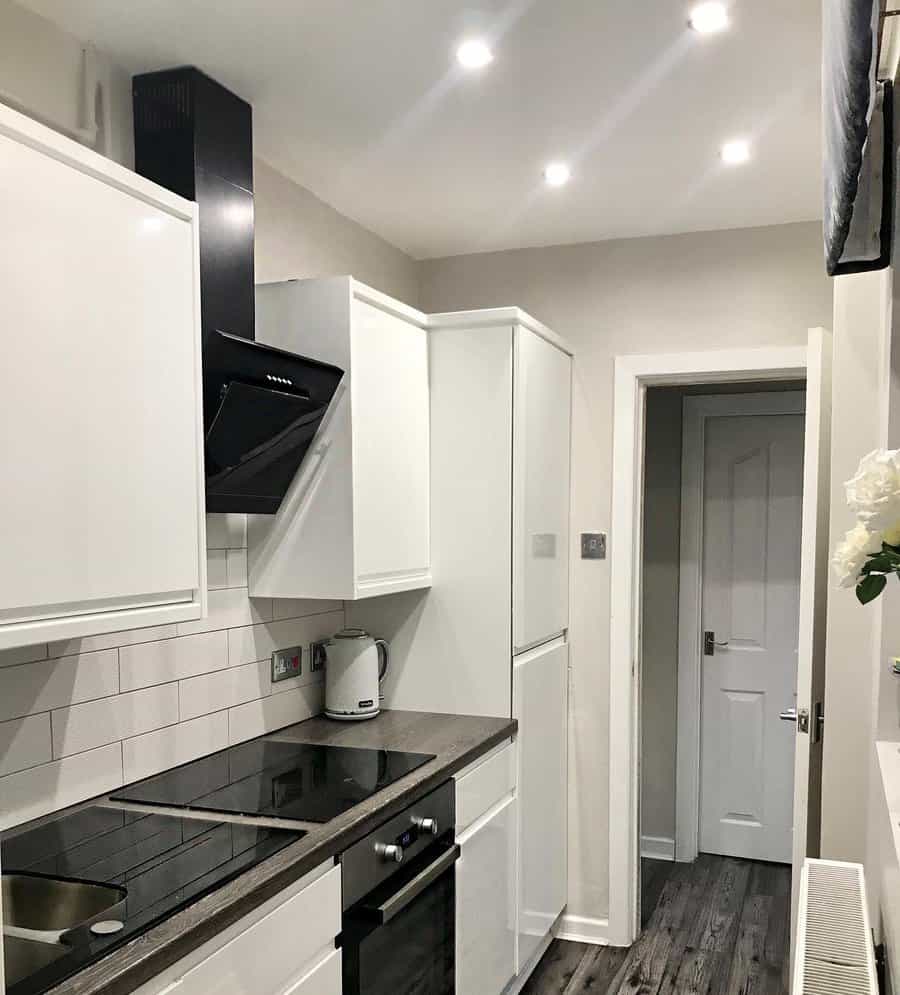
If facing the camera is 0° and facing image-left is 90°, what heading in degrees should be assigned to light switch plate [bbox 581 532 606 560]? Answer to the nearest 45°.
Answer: approximately 0°

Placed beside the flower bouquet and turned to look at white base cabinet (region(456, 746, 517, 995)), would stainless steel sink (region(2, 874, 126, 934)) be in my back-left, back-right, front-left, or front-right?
front-left

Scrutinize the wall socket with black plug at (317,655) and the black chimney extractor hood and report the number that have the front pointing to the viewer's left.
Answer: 0

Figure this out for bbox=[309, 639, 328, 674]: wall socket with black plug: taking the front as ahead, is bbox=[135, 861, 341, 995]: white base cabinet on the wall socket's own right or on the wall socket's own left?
on the wall socket's own right

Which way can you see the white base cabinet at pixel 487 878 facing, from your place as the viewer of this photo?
facing the viewer and to the right of the viewer

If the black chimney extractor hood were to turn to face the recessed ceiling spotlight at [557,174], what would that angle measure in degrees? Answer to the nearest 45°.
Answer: approximately 90° to its left

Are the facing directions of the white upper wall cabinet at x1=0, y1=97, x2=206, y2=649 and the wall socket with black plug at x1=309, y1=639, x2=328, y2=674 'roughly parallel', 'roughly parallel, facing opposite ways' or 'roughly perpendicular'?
roughly parallel

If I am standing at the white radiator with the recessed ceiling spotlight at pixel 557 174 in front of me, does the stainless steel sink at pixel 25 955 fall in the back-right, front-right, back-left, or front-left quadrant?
front-left

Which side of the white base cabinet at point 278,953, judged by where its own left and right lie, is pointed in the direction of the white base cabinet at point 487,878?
left

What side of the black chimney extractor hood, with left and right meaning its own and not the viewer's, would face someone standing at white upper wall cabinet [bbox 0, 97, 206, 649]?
right

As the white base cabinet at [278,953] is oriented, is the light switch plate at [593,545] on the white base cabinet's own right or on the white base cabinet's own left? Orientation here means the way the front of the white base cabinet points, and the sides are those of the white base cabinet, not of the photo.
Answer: on the white base cabinet's own left

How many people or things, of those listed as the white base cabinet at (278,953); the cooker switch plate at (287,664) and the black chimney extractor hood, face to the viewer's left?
0

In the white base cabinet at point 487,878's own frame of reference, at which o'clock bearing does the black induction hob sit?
The black induction hob is roughly at 3 o'clock from the white base cabinet.

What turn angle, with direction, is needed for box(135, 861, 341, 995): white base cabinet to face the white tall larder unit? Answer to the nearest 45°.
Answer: approximately 90° to its left
